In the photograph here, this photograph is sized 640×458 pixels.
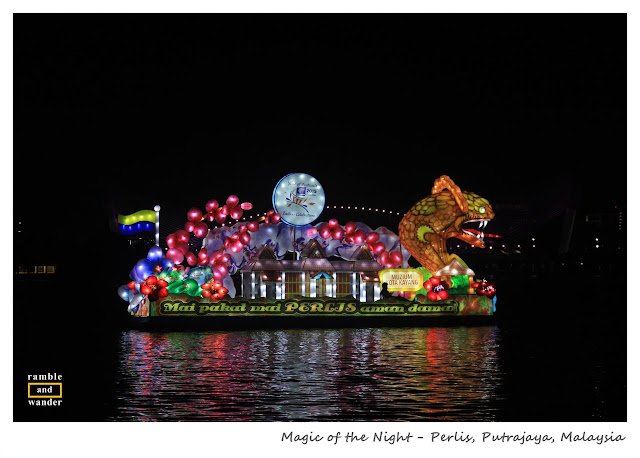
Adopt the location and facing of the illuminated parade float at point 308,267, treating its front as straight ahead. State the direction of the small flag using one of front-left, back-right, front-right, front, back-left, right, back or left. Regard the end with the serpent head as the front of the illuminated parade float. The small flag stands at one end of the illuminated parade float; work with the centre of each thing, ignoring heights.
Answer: back

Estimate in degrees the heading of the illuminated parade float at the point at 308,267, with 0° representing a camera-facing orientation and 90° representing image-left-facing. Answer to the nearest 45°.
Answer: approximately 270°
